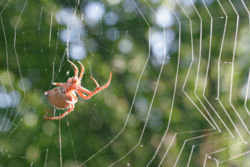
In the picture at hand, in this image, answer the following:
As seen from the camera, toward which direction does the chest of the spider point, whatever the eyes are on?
to the viewer's right
